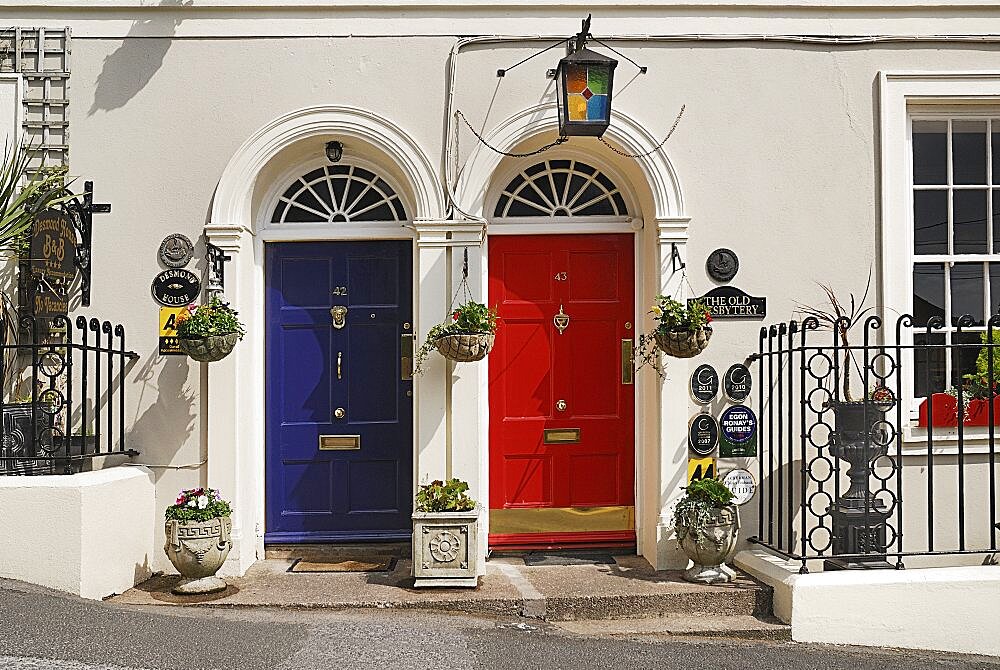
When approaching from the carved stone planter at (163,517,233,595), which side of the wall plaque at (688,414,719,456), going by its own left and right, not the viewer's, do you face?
right

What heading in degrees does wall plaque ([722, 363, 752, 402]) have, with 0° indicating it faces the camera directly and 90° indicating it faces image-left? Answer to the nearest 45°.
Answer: approximately 0°

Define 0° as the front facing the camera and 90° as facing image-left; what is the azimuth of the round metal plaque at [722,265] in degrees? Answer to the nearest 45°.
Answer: approximately 0°

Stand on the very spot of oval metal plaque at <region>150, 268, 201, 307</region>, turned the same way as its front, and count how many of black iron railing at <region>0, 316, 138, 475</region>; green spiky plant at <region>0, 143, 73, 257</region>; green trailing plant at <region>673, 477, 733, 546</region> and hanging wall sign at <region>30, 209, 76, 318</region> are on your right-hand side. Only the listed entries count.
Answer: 3

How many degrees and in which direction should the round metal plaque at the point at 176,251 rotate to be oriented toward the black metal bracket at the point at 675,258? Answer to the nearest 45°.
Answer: approximately 90° to its left

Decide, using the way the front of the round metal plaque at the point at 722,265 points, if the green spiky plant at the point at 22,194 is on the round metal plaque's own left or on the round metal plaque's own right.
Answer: on the round metal plaque's own right

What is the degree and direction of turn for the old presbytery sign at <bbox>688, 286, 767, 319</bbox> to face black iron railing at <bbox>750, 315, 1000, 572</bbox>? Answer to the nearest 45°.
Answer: approximately 90° to its left

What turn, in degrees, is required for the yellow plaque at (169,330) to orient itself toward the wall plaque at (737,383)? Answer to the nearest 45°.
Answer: approximately 90° to its left

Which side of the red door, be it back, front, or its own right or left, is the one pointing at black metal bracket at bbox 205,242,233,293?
right

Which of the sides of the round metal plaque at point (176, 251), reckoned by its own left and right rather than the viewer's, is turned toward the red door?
left
